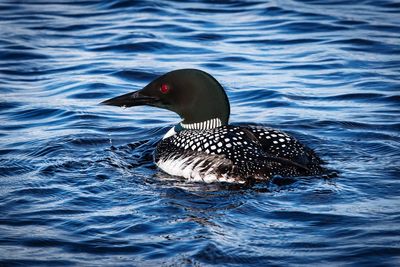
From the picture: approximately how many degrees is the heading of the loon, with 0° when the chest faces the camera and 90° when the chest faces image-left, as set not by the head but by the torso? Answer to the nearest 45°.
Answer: approximately 90°
